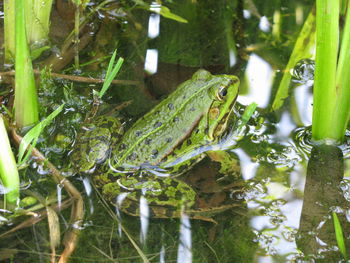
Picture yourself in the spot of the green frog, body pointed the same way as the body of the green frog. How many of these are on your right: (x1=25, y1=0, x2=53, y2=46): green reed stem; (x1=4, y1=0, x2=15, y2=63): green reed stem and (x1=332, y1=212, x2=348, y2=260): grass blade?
1

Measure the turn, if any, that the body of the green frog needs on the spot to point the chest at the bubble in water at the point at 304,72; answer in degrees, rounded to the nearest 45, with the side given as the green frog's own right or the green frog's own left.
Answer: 0° — it already faces it

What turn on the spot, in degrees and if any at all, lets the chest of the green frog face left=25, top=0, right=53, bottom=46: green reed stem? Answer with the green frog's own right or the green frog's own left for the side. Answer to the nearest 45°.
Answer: approximately 90° to the green frog's own left

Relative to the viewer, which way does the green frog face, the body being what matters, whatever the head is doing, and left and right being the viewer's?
facing away from the viewer and to the right of the viewer

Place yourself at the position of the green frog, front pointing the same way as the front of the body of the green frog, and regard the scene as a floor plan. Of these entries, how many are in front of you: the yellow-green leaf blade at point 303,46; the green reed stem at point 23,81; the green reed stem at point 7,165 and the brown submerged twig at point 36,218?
1

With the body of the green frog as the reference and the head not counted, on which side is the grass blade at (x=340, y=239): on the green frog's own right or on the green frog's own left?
on the green frog's own right

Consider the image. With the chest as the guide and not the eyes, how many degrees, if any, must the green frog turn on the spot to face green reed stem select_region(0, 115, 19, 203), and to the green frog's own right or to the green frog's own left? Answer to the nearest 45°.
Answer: approximately 180°

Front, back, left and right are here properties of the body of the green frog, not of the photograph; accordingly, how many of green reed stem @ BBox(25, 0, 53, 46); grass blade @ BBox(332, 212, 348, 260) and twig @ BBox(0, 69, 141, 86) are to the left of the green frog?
2

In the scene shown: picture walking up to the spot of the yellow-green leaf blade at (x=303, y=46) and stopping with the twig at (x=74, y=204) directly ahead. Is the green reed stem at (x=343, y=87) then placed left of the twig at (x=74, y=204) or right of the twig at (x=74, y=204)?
left

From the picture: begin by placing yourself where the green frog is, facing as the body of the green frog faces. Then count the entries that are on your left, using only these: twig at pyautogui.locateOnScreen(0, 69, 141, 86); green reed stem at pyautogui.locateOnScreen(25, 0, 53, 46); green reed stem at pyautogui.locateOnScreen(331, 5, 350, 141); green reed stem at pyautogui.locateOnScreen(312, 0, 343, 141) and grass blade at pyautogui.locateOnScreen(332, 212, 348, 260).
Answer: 2

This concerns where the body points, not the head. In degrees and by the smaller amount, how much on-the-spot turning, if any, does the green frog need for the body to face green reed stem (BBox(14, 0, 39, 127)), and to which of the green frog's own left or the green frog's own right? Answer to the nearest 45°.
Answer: approximately 135° to the green frog's own left

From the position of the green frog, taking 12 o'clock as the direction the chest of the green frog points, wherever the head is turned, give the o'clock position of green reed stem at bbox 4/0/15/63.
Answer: The green reed stem is roughly at 8 o'clock from the green frog.

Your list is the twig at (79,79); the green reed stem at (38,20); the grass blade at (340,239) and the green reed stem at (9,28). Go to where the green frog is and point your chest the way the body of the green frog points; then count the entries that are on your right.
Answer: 1

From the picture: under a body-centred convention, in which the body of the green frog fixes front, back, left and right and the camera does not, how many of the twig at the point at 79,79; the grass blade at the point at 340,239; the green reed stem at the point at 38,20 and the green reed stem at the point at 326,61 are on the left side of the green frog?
2

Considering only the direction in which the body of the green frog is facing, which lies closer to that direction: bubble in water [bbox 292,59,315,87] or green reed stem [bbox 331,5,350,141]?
the bubble in water

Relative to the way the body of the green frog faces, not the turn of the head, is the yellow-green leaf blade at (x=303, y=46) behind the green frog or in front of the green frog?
in front
